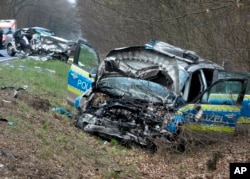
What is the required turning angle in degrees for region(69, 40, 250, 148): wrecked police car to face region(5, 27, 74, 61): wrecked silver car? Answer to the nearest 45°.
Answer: approximately 90° to its right

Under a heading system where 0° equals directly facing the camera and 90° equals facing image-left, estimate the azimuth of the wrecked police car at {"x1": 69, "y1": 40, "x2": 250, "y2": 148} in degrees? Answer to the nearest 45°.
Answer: approximately 45°
